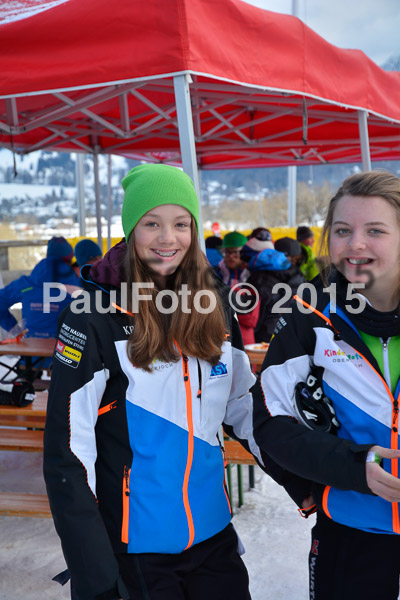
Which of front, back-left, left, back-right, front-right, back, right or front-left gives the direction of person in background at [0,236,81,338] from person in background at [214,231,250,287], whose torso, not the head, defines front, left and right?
front-right

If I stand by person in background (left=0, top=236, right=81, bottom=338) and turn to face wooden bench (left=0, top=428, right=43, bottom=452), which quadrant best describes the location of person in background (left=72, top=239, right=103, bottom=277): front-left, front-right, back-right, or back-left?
back-left

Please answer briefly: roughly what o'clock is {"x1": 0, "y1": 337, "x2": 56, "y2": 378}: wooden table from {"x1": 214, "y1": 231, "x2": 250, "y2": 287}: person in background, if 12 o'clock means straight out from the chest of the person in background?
The wooden table is roughly at 1 o'clock from the person in background.

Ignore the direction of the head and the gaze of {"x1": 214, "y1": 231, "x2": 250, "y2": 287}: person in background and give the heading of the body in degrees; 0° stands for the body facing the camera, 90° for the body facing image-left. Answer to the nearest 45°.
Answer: approximately 0°

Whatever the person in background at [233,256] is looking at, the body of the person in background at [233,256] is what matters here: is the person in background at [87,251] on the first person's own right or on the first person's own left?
on the first person's own right

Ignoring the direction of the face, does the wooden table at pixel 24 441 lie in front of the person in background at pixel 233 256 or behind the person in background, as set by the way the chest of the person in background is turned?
in front

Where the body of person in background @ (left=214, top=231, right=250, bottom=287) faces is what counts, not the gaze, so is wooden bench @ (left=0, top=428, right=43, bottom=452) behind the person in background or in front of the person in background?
in front
